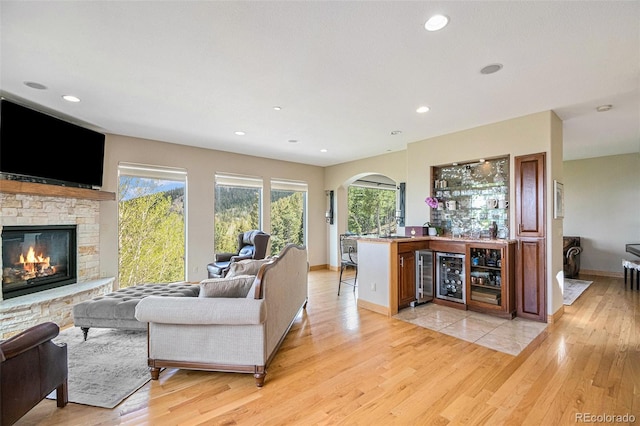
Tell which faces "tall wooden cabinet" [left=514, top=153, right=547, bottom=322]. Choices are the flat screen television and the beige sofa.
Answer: the flat screen television

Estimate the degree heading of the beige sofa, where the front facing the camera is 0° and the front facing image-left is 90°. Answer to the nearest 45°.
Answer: approximately 90°

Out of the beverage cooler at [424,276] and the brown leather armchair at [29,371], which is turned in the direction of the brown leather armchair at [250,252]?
the brown leather armchair at [29,371]

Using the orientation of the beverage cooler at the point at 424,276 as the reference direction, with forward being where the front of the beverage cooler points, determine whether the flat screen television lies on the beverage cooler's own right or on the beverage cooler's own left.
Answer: on the beverage cooler's own right

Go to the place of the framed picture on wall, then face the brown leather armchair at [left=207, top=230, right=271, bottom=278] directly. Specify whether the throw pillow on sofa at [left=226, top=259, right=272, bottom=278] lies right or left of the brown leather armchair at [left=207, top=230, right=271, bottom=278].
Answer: left

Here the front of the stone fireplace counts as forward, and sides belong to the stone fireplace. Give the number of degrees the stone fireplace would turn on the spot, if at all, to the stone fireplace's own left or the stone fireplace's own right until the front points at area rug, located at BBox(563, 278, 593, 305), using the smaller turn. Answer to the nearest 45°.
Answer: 0° — it already faces it

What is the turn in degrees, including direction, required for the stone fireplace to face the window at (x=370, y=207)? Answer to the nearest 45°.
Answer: approximately 45° to its left

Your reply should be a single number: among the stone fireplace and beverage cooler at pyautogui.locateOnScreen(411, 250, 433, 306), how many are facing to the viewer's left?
0

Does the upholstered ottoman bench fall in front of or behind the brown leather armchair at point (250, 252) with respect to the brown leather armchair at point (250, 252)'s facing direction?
in front

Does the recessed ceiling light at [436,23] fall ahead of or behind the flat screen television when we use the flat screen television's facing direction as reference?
ahead

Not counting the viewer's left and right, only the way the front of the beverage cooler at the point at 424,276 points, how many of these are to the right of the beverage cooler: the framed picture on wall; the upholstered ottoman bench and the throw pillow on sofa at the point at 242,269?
2

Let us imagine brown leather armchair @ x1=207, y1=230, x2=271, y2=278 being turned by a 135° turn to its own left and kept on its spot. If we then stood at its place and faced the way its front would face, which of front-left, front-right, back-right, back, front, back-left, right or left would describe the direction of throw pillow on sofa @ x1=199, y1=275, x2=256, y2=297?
right

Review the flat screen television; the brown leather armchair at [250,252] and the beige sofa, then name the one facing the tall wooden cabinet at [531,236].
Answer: the flat screen television

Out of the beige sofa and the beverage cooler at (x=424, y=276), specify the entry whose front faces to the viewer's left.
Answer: the beige sofa

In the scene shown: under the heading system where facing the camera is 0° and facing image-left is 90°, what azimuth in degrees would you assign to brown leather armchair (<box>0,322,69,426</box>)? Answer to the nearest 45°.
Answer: approximately 225°

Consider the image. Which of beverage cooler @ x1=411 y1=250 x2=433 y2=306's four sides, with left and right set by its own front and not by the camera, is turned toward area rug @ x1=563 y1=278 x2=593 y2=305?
left
